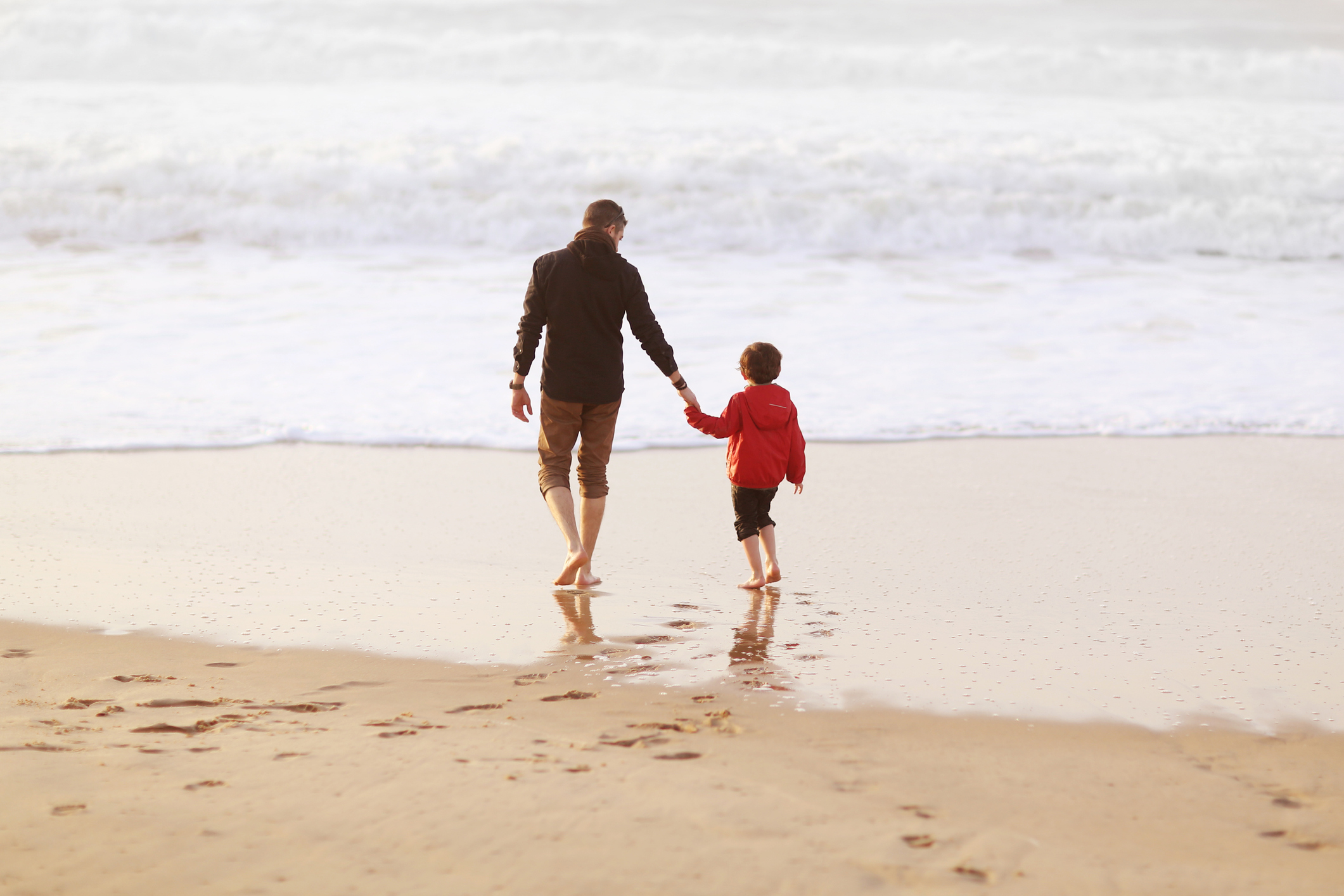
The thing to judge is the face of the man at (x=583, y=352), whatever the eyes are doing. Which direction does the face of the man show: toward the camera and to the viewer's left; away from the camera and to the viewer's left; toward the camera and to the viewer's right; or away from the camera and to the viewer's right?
away from the camera and to the viewer's right

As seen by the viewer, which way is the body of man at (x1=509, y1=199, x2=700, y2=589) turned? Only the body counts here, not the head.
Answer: away from the camera
